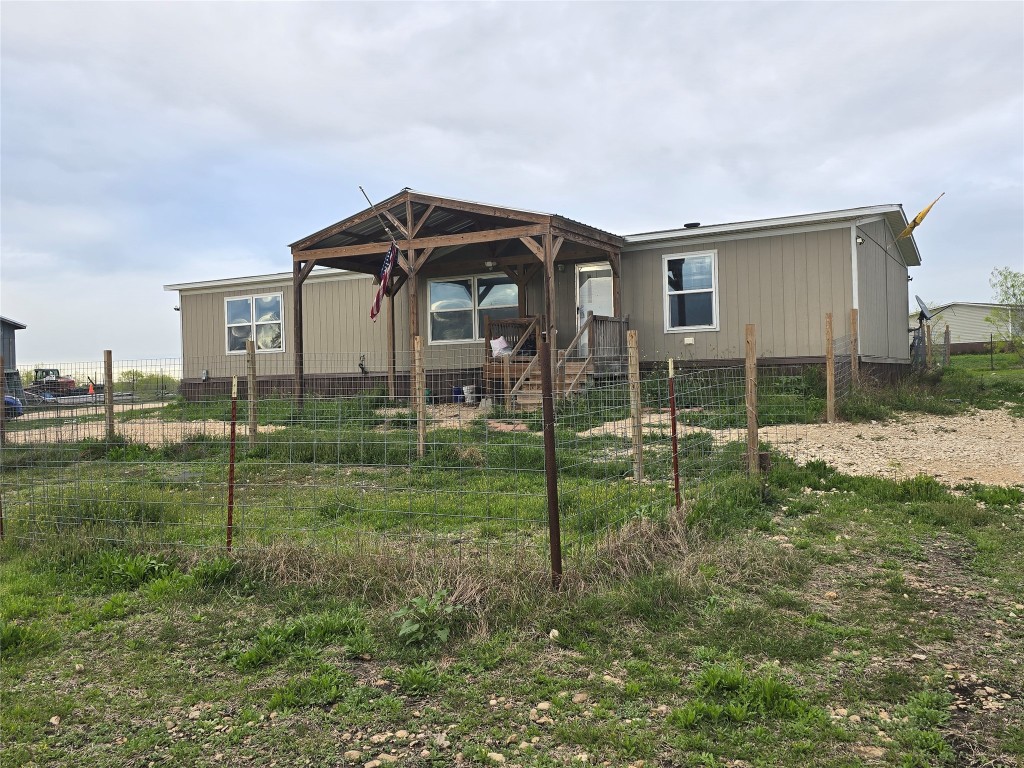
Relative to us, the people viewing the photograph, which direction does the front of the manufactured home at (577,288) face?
facing the viewer and to the left of the viewer

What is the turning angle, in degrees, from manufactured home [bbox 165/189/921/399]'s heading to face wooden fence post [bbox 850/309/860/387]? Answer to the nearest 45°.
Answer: approximately 90° to its left

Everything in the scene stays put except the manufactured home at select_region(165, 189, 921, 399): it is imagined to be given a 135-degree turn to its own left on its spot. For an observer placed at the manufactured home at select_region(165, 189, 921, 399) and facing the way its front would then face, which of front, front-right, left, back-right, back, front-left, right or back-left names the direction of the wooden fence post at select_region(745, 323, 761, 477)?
right

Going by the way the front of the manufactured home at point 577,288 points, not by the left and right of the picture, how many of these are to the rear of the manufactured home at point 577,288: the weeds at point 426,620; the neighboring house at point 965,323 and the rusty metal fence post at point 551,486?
1

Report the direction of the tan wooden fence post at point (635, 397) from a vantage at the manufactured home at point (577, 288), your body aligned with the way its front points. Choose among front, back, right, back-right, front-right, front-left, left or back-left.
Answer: front-left

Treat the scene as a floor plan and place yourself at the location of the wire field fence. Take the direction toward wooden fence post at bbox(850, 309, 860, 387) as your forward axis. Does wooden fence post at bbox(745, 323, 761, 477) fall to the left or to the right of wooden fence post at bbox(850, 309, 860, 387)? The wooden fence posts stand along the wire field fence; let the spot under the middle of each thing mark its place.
right

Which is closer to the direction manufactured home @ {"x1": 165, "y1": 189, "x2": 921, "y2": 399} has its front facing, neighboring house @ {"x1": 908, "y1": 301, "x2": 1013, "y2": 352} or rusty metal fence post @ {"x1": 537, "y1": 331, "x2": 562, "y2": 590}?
the rusty metal fence post

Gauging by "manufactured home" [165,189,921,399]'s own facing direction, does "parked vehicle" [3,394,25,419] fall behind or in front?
behind

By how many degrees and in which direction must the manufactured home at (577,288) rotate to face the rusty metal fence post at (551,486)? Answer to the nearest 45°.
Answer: approximately 45° to its left

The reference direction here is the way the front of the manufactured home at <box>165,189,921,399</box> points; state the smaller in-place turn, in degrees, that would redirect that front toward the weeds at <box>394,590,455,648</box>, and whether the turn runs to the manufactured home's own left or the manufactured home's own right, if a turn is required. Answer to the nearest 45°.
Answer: approximately 45° to the manufactured home's own left
